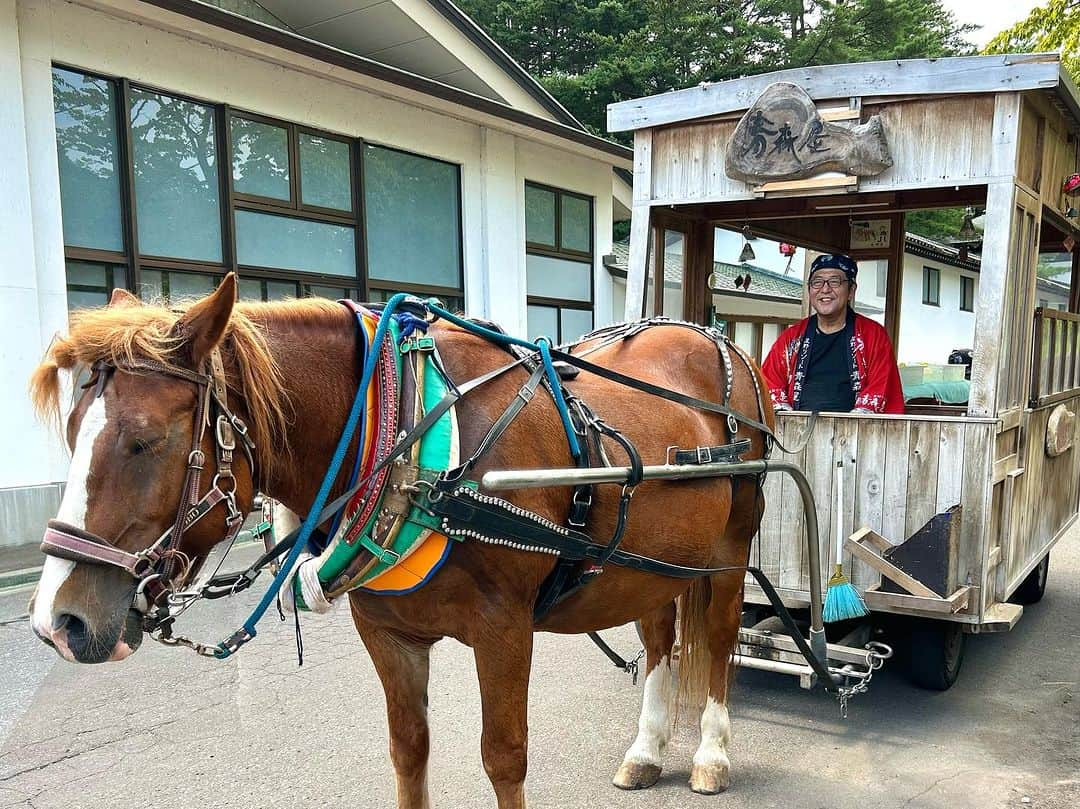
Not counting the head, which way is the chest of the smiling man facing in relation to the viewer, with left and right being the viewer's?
facing the viewer

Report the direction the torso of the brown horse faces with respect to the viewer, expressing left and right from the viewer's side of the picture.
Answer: facing the viewer and to the left of the viewer

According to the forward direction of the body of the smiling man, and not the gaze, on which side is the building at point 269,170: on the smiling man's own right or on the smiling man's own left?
on the smiling man's own right

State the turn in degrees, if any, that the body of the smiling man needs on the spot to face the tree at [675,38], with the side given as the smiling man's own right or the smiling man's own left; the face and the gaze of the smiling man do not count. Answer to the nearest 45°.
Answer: approximately 180°

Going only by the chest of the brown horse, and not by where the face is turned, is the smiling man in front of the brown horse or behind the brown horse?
behind

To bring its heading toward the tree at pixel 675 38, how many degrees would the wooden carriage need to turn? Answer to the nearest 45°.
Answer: approximately 135° to its right

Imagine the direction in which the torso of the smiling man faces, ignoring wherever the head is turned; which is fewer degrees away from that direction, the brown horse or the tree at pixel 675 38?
the brown horse

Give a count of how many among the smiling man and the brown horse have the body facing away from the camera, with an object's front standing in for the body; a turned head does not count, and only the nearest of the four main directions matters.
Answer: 0

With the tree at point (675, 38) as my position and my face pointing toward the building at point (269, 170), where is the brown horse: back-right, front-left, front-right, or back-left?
front-left

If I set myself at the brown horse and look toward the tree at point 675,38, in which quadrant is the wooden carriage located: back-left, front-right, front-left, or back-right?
front-right

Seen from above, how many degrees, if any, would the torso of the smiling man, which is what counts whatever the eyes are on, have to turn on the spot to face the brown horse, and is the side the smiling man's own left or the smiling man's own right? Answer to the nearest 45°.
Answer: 0° — they already face it

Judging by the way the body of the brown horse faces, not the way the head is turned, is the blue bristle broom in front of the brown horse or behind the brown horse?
behind
